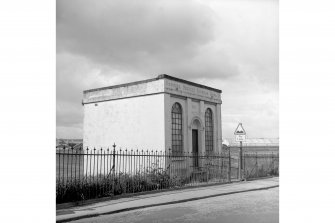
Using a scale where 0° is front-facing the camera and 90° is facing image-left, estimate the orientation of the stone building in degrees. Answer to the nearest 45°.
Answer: approximately 315°
